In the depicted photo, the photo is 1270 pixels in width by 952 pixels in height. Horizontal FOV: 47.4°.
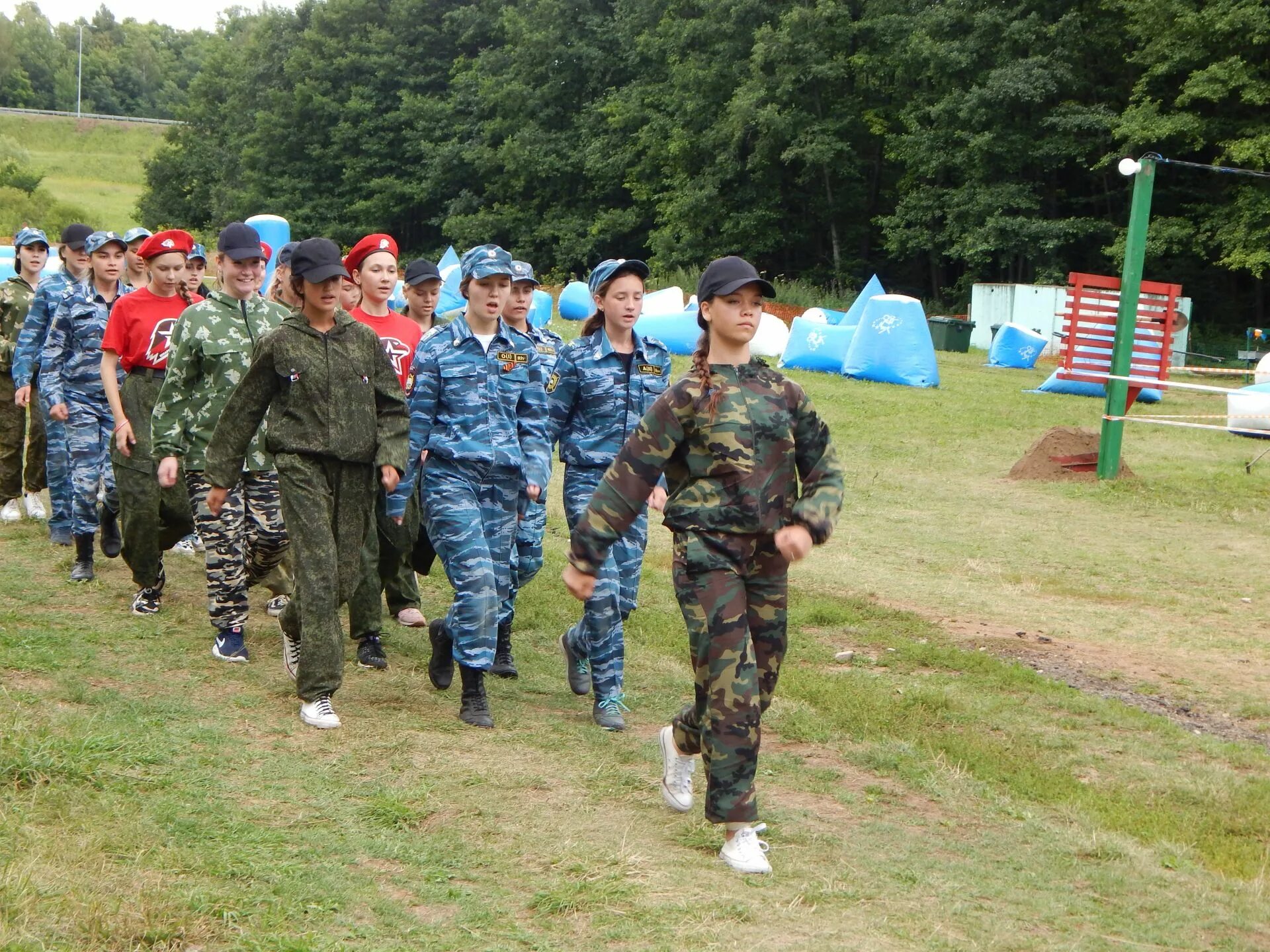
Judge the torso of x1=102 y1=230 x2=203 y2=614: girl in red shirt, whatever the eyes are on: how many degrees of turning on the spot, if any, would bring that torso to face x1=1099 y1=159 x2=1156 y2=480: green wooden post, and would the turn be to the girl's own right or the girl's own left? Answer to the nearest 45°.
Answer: approximately 90° to the girl's own left

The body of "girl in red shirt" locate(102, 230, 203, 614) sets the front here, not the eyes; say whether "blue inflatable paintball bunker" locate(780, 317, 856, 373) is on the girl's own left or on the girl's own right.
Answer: on the girl's own left

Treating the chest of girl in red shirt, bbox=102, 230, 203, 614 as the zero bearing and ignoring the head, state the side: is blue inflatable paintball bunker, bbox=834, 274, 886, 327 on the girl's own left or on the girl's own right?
on the girl's own left

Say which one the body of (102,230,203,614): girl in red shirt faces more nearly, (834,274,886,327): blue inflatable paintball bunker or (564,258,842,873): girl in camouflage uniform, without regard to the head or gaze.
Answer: the girl in camouflage uniform

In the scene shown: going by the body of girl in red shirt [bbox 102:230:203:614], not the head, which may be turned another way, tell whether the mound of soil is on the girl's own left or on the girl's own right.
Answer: on the girl's own left

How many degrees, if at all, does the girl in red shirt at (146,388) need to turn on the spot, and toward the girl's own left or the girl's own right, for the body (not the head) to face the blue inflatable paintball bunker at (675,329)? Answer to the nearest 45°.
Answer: approximately 90° to the girl's own left

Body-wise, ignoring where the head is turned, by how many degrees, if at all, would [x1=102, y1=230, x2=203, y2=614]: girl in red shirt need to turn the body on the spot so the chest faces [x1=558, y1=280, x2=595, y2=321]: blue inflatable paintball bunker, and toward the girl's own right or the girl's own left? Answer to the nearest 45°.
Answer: approximately 135° to the girl's own left

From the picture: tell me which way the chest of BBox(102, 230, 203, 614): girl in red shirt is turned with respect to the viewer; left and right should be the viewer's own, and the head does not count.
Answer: facing the viewer and to the right of the viewer

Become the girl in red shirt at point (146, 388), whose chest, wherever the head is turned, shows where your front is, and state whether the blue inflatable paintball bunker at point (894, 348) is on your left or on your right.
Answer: on your left

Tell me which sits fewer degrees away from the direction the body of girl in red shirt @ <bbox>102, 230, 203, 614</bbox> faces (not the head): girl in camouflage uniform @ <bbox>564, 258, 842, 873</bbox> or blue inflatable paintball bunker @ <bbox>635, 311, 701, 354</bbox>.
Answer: the girl in camouflage uniform

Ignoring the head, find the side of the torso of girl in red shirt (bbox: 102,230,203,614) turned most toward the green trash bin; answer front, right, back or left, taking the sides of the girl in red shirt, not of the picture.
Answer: left

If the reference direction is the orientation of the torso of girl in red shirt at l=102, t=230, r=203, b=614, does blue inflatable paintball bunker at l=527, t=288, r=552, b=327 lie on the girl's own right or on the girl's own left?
on the girl's own left

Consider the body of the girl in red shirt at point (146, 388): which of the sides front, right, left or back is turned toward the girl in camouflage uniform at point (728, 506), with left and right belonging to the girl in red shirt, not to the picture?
front
